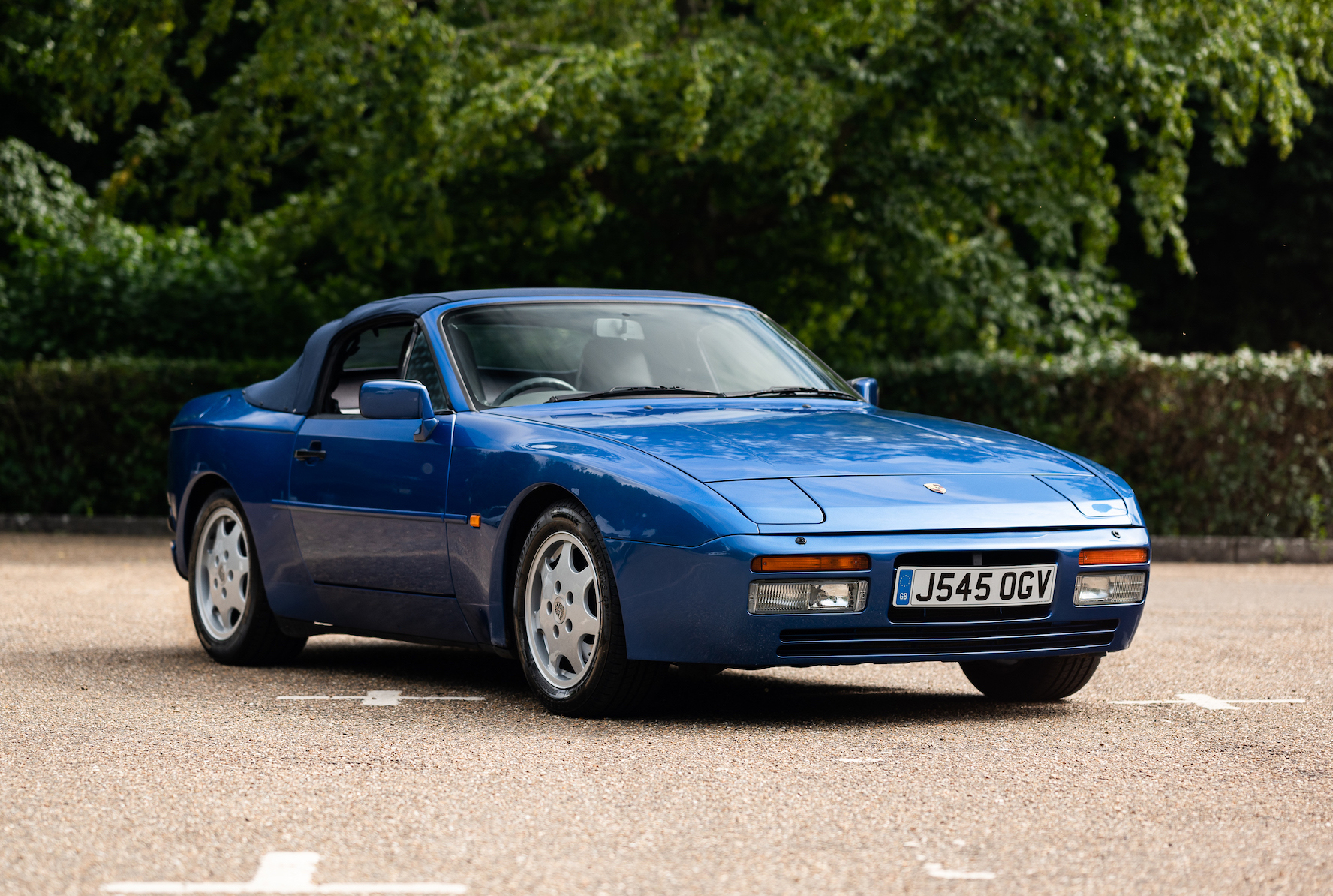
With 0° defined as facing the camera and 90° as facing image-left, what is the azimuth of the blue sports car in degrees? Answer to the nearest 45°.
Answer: approximately 315°
